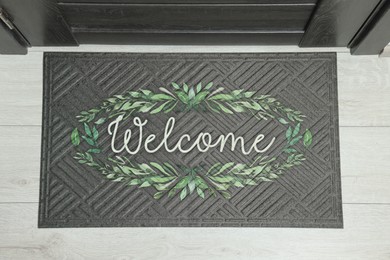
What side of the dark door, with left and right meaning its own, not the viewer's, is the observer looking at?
front
